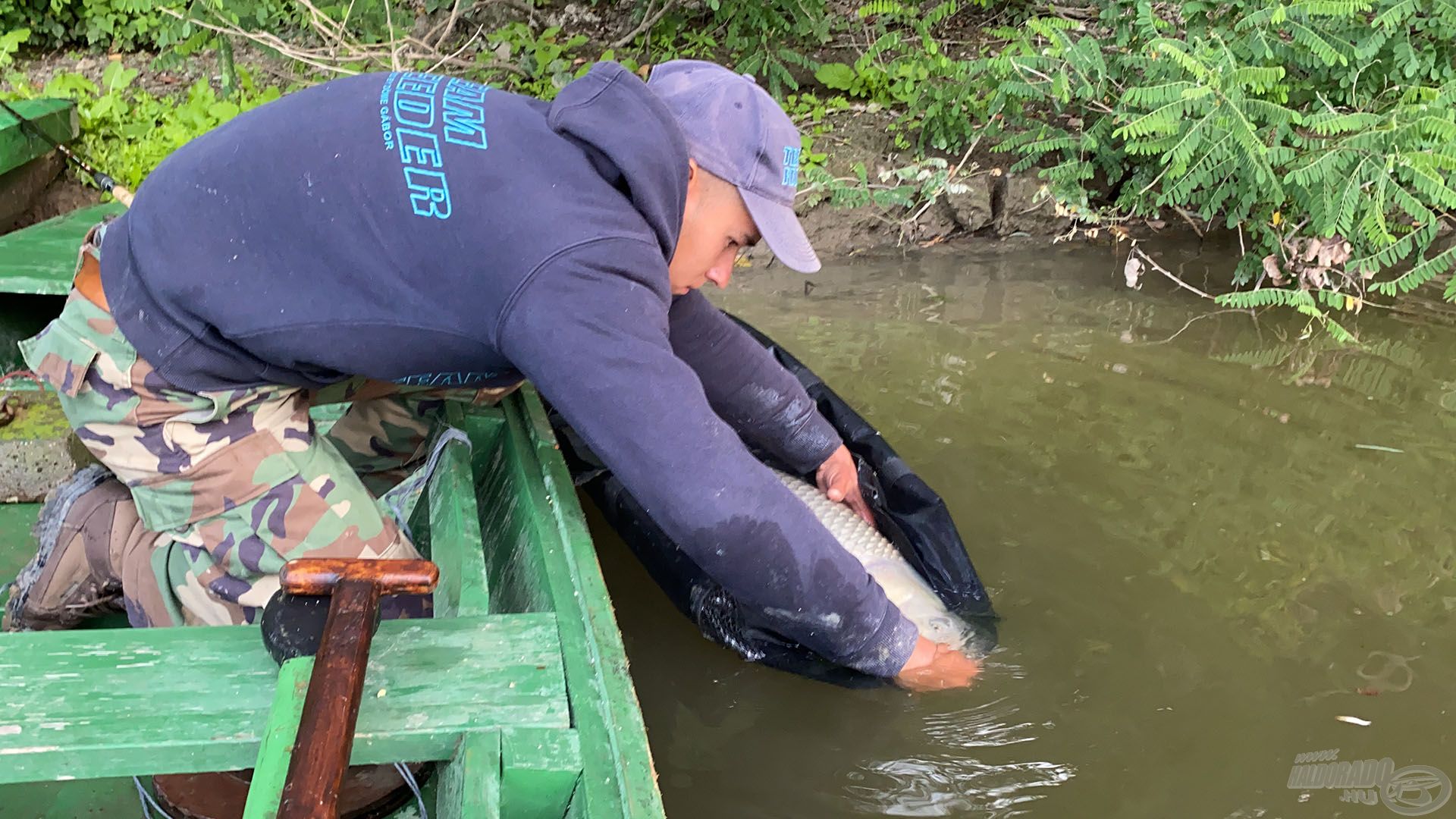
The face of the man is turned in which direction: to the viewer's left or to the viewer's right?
to the viewer's right

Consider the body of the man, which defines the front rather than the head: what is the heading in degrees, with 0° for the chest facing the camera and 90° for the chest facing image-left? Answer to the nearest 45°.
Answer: approximately 270°

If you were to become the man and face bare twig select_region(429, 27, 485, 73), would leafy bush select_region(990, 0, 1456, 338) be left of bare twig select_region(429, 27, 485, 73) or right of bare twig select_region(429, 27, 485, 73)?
right

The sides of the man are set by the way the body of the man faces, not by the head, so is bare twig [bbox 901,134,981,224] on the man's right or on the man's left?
on the man's left

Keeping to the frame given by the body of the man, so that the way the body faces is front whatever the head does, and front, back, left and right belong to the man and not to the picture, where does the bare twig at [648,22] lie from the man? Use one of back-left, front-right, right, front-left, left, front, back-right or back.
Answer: left

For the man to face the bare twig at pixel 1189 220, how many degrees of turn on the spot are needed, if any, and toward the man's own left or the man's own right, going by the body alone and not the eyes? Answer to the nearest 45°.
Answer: approximately 45° to the man's own left

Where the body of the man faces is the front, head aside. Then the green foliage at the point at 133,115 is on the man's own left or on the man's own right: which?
on the man's own left

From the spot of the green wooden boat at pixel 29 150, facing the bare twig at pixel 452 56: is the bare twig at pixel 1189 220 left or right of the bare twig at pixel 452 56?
right

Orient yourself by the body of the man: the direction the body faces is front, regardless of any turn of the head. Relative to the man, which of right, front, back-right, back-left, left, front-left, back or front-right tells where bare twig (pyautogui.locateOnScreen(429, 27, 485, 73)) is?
left
